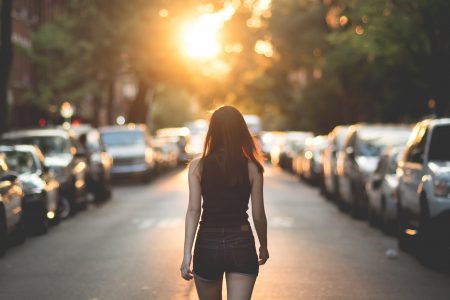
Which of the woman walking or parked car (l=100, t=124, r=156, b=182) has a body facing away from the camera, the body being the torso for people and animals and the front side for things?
the woman walking

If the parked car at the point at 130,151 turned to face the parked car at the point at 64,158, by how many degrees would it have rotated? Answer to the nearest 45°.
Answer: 0° — it already faces it

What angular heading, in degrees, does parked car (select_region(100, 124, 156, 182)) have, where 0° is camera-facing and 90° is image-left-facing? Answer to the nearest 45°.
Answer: approximately 0°

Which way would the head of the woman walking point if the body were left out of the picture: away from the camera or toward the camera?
away from the camera

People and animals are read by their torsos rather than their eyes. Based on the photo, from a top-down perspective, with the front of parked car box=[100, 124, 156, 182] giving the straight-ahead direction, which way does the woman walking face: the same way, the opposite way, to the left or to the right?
the opposite way

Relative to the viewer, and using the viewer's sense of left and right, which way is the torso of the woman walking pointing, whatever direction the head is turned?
facing away from the viewer
